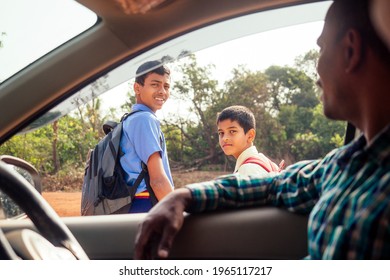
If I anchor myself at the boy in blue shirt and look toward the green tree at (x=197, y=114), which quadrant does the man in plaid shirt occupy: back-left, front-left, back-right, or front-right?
back-right

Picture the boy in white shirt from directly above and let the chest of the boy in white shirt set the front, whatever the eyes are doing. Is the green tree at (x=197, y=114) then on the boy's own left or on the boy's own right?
on the boy's own right

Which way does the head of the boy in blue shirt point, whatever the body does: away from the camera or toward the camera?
toward the camera

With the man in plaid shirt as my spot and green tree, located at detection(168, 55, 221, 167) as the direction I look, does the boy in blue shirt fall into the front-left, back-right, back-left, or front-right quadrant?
front-left

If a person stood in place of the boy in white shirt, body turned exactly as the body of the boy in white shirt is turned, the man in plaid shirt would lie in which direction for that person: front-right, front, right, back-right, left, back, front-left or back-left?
left

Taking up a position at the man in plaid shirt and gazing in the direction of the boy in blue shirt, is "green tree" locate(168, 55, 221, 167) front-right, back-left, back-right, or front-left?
front-right

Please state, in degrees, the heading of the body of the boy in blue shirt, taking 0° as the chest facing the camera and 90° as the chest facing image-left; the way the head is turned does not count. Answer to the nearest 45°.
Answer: approximately 270°

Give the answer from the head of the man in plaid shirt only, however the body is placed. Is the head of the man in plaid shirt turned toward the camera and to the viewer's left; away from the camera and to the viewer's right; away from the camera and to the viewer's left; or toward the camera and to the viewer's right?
away from the camera and to the viewer's left
